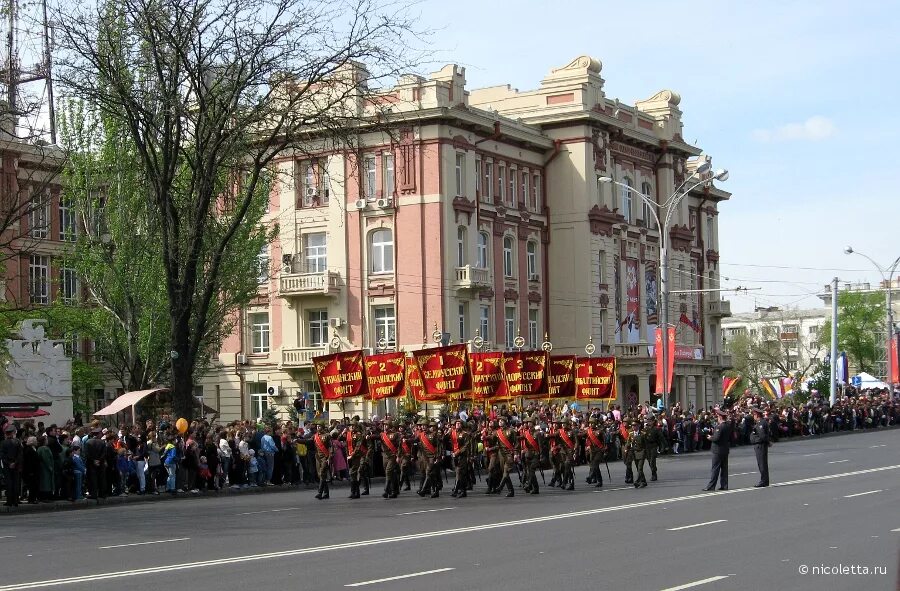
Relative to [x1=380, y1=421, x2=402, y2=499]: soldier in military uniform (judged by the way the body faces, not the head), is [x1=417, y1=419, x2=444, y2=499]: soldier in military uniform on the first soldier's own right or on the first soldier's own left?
on the first soldier's own left

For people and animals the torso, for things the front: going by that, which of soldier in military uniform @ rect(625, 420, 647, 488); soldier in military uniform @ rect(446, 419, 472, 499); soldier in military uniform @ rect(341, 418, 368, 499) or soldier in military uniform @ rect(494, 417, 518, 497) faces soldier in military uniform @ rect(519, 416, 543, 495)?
soldier in military uniform @ rect(625, 420, 647, 488)

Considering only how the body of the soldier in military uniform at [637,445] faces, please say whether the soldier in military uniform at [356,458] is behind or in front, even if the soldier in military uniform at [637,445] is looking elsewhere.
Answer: in front

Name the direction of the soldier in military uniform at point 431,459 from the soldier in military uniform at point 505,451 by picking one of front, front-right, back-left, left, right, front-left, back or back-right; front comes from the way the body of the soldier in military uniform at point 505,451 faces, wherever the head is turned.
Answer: front-right

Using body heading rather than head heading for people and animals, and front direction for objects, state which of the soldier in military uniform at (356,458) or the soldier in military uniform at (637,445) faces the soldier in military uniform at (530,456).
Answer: the soldier in military uniform at (637,445)

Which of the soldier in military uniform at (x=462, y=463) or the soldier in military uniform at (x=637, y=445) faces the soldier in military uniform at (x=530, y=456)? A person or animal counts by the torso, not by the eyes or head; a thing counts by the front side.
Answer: the soldier in military uniform at (x=637, y=445)

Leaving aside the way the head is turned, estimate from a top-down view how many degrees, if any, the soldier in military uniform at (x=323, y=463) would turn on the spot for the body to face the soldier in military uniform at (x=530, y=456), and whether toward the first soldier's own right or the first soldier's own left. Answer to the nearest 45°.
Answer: approximately 135° to the first soldier's own left

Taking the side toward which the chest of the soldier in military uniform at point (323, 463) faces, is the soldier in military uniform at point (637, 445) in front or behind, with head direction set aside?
behind

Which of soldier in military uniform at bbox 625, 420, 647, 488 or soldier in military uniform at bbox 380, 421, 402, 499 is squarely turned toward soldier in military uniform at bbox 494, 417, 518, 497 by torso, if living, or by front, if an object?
soldier in military uniform at bbox 625, 420, 647, 488

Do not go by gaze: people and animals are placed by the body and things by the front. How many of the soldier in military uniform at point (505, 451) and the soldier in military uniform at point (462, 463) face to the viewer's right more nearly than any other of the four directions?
0

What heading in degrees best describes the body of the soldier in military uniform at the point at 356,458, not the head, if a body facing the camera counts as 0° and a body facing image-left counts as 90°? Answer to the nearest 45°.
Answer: approximately 45°

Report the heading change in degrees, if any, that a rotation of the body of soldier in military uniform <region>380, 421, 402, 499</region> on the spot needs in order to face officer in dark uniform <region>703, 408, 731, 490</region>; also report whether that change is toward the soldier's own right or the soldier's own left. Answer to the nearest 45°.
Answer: approximately 135° to the soldier's own left

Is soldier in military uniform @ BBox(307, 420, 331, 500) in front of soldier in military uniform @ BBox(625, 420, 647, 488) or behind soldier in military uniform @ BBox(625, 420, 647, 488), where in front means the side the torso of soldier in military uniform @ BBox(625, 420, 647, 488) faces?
in front

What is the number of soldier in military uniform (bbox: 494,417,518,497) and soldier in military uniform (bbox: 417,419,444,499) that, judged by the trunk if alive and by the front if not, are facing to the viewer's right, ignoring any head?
0
